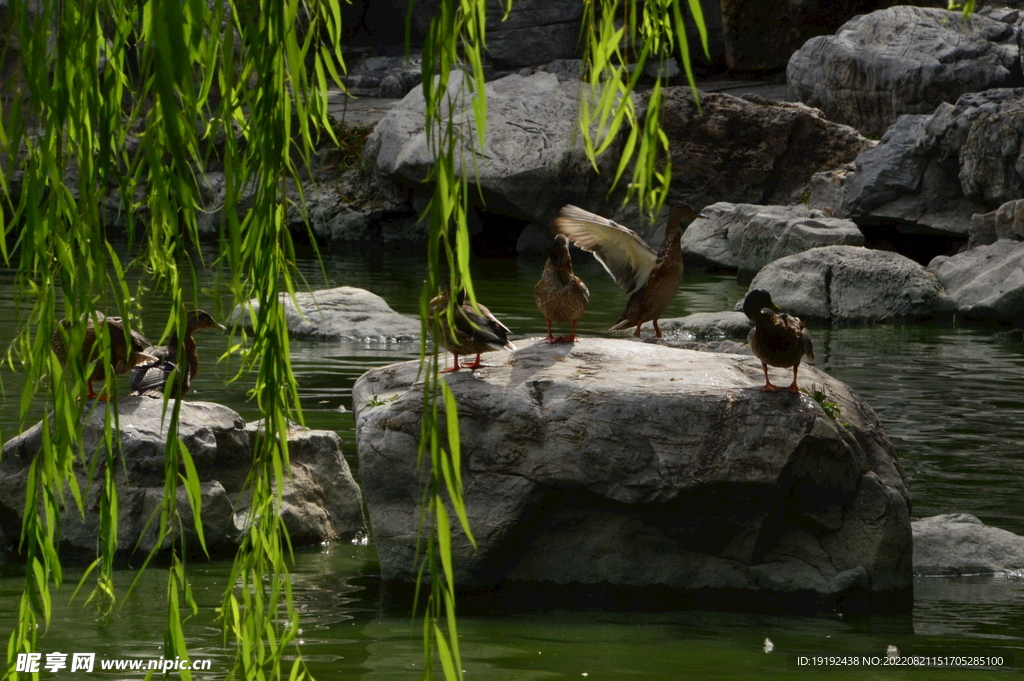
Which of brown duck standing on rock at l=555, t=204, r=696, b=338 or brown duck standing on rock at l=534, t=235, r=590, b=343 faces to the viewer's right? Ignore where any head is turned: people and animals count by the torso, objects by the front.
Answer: brown duck standing on rock at l=555, t=204, r=696, b=338

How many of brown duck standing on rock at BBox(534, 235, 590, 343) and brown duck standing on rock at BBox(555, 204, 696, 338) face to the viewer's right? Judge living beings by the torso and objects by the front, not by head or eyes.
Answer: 1
